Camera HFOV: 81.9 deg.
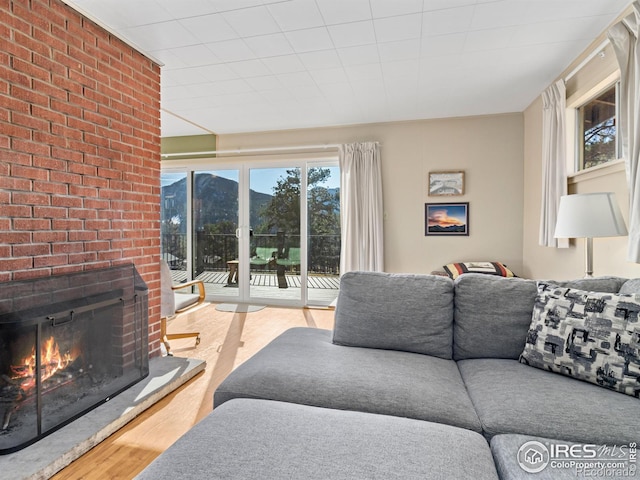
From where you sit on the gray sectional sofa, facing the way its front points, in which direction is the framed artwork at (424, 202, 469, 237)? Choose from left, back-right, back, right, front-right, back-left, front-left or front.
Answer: back

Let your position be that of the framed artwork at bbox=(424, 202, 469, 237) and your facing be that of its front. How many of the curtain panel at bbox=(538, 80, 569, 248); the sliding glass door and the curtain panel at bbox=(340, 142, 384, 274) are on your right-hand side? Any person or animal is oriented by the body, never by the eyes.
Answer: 2

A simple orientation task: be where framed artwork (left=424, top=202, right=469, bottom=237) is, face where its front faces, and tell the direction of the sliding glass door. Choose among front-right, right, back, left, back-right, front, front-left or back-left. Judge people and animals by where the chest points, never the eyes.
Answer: right

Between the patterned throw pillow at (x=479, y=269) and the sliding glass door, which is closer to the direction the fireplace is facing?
the patterned throw pillow

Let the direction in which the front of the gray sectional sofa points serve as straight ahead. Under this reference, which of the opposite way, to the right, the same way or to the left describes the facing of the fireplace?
to the left

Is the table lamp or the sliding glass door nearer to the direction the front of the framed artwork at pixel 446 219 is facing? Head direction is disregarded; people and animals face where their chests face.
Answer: the table lamp

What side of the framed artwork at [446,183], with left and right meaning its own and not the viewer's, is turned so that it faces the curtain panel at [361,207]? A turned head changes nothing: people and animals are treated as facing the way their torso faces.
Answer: right

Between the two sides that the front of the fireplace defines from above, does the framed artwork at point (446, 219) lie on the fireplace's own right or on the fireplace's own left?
on the fireplace's own left

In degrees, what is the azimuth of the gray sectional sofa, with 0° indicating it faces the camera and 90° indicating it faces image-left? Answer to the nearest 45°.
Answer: approximately 0°

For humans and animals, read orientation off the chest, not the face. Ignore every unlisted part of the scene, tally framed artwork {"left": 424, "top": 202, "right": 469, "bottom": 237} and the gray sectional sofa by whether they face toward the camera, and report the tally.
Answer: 2

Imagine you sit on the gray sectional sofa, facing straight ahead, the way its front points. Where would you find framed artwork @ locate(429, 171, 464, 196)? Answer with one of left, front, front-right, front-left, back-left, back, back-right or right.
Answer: back

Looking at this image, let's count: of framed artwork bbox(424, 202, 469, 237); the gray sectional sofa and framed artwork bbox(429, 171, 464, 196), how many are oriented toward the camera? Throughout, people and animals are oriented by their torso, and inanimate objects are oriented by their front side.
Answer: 3

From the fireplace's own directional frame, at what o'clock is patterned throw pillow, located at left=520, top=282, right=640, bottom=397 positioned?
The patterned throw pillow is roughly at 12 o'clock from the fireplace.

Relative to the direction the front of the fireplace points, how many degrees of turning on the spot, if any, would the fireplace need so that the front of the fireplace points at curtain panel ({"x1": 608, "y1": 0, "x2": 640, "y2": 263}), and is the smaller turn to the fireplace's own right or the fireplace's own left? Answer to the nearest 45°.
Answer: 0° — it already faces it

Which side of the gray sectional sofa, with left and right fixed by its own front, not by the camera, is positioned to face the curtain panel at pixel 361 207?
back

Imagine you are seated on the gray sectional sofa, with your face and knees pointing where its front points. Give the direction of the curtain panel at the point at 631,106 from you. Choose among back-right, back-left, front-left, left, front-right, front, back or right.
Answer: back-left
